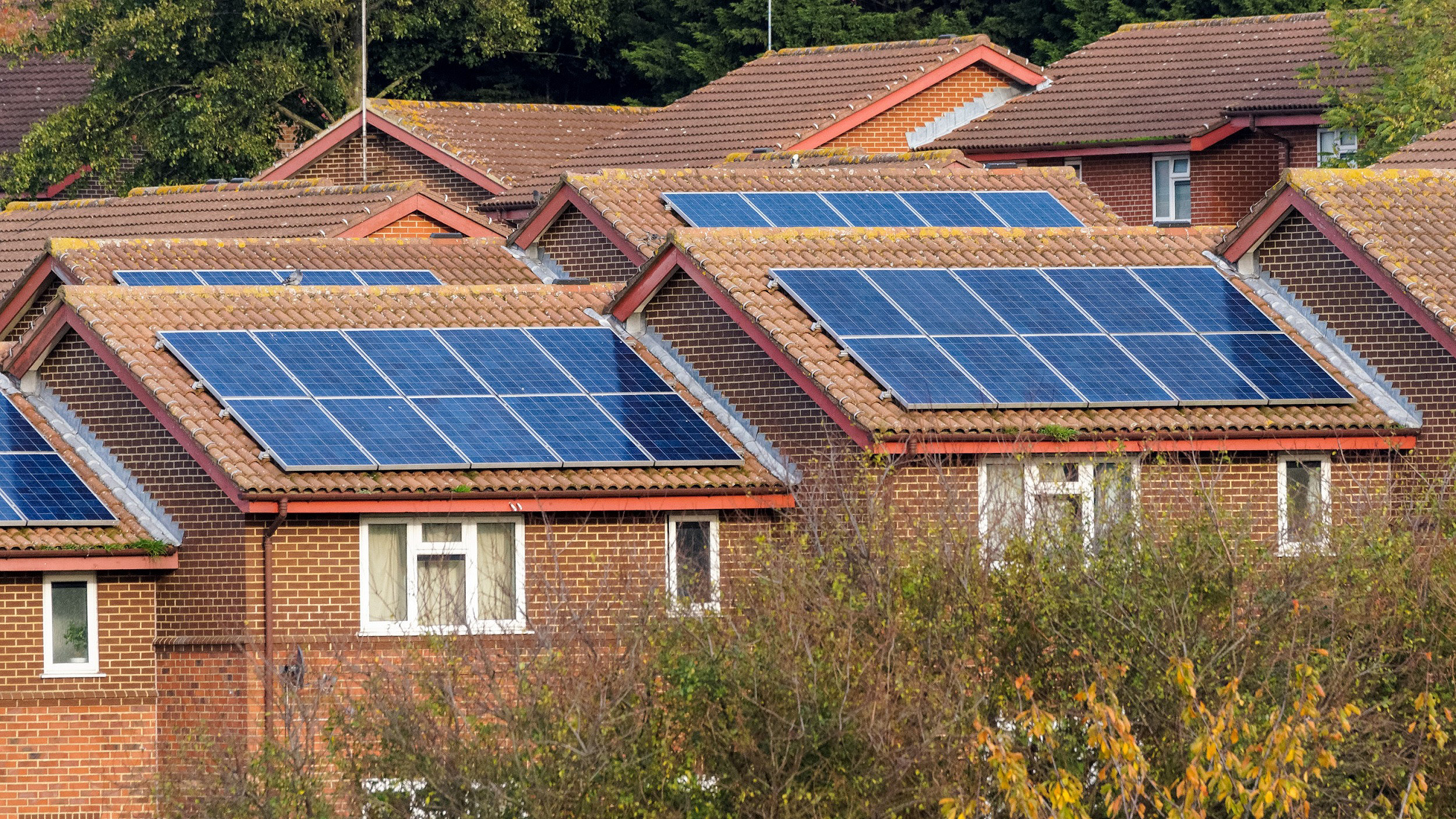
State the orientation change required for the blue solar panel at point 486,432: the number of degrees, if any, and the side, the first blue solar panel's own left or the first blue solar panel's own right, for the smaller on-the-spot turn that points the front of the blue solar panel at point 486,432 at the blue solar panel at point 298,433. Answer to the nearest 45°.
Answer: approximately 135° to the first blue solar panel's own right

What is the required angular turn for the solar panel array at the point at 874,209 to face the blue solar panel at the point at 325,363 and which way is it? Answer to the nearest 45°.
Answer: approximately 90° to its right

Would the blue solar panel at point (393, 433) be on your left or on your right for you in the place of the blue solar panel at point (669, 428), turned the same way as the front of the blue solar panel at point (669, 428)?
on your right

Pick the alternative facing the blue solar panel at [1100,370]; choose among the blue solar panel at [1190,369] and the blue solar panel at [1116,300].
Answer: the blue solar panel at [1116,300]

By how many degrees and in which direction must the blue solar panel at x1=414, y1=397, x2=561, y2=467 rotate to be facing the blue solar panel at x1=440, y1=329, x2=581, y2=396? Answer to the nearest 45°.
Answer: approximately 135° to its left

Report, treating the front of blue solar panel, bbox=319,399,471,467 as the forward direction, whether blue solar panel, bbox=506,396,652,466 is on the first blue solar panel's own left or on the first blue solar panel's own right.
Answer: on the first blue solar panel's own left

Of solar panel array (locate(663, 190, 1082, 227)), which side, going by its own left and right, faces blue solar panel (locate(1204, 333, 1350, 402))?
front

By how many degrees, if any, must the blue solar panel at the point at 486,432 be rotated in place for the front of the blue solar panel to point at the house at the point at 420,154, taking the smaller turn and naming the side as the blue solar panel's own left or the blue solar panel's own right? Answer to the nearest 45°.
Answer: approximately 135° to the blue solar panel's own left

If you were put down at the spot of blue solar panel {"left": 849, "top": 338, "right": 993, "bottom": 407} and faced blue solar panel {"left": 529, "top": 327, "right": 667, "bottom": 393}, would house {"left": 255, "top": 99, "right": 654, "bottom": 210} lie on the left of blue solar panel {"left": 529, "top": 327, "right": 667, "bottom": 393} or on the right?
right

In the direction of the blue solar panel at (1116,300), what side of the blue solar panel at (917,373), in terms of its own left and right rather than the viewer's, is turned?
left

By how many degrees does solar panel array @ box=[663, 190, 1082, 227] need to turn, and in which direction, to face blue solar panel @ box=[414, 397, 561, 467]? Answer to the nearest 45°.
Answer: approximately 90° to its right

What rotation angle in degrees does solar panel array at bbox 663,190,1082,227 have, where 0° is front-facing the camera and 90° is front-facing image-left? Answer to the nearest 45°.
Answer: approximately 315°

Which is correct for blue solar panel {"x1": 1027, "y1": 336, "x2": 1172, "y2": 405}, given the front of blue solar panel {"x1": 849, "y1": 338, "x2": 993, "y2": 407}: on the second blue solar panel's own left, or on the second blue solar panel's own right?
on the second blue solar panel's own left

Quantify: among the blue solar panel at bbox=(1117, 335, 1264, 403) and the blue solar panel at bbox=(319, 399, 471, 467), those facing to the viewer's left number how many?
0
